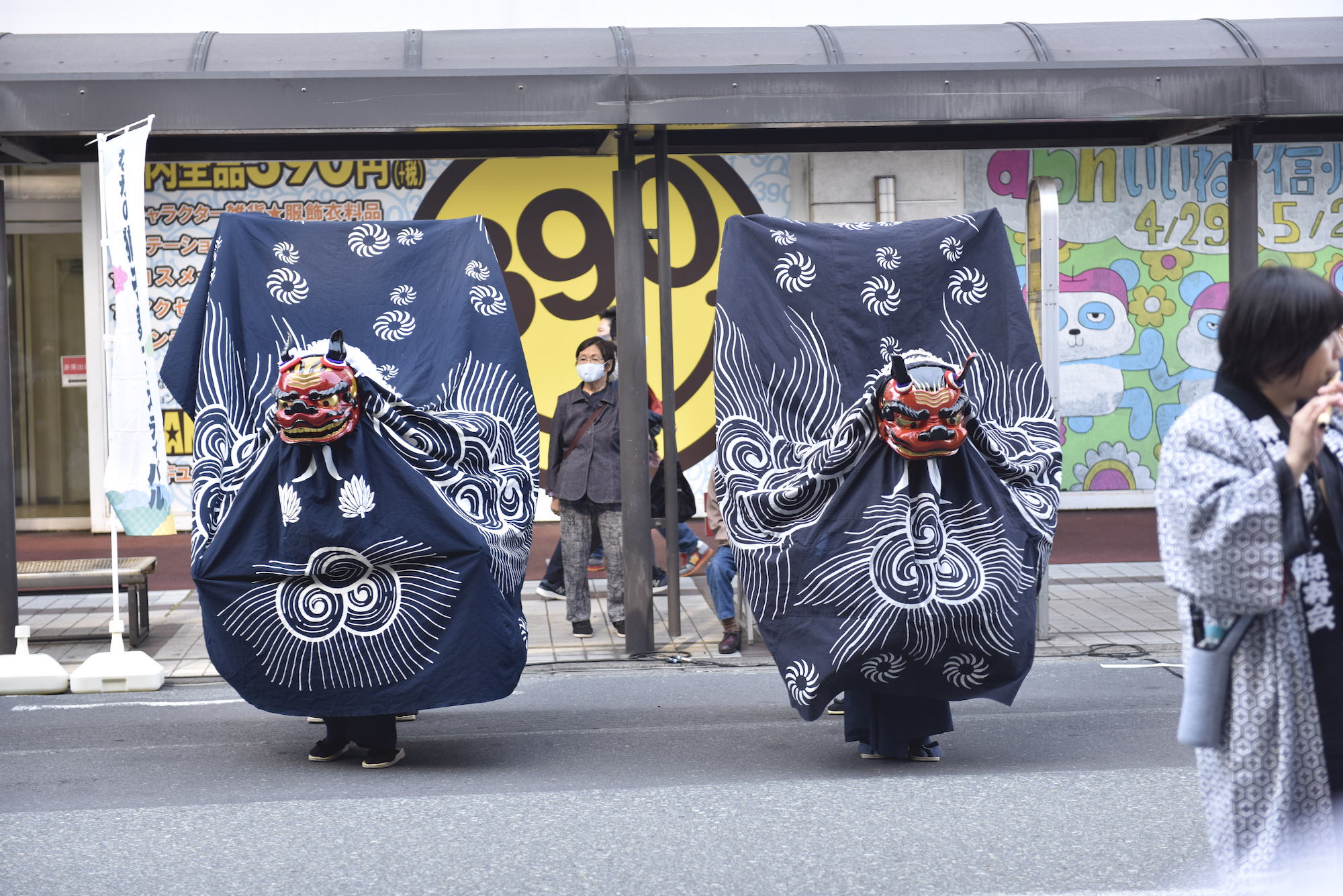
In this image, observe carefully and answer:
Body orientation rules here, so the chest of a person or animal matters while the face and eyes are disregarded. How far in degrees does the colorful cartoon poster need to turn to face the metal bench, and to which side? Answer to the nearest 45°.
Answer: approximately 45° to its right

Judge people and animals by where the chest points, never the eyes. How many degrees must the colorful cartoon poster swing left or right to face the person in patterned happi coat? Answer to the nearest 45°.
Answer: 0° — it already faces them

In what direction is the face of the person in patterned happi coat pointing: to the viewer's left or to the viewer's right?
to the viewer's right

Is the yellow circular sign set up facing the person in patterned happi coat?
yes

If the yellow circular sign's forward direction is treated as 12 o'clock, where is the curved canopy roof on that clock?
The curved canopy roof is roughly at 12 o'clock from the yellow circular sign.

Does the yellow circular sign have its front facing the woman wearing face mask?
yes

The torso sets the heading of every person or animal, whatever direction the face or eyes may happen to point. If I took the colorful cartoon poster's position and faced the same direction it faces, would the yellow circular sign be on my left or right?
on my right

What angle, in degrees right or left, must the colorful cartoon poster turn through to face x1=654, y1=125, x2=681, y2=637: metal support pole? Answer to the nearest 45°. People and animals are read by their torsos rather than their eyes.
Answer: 0° — it already faces it
